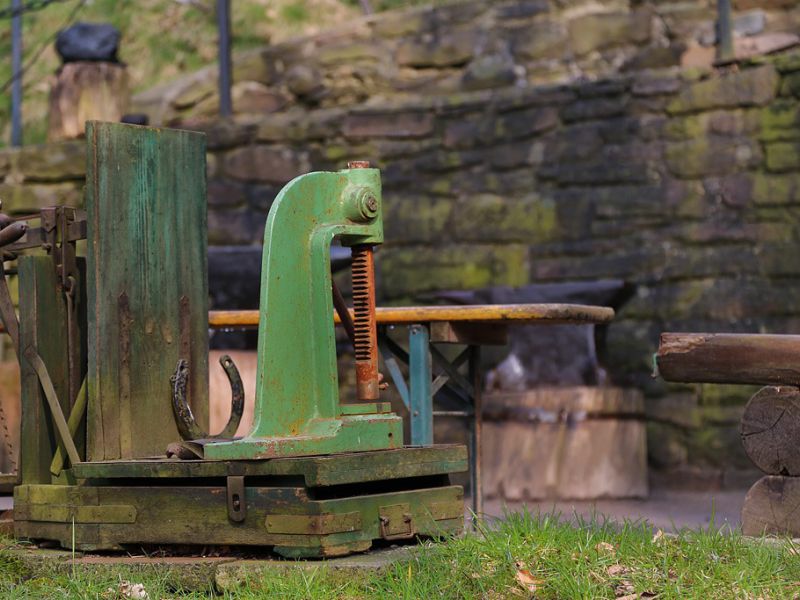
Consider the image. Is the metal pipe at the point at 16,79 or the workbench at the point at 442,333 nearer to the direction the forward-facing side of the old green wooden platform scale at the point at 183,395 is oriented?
the workbench

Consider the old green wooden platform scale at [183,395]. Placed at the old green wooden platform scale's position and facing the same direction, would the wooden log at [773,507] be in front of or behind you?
in front

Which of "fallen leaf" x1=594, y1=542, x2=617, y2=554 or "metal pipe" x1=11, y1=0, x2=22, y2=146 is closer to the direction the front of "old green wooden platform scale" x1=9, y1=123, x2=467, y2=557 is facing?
the fallen leaf

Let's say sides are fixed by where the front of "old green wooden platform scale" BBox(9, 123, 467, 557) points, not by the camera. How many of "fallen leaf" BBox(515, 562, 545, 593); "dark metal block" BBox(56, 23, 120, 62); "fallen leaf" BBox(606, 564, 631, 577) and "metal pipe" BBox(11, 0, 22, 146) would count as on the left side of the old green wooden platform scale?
2

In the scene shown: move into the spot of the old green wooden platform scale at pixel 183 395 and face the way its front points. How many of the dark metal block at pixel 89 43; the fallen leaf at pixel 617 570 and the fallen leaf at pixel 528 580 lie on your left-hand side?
1

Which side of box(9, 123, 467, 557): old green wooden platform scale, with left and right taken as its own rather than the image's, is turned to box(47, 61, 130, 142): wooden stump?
left

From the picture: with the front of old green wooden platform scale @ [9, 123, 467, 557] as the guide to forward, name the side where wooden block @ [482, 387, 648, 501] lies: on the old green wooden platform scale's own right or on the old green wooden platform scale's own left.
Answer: on the old green wooden platform scale's own left

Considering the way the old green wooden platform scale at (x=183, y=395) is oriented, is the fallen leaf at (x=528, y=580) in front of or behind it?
in front

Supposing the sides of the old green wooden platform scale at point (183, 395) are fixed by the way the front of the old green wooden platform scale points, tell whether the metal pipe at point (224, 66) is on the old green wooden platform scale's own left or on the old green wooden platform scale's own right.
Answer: on the old green wooden platform scale's own left

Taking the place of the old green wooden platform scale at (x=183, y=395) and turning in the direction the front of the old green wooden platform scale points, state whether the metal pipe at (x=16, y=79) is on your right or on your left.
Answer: on your left

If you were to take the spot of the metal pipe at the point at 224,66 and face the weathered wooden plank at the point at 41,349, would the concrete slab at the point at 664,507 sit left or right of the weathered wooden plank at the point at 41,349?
left

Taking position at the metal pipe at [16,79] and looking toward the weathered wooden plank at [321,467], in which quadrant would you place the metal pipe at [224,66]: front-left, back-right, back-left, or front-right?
front-left

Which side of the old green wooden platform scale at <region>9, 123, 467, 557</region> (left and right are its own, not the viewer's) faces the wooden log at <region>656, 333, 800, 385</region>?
front

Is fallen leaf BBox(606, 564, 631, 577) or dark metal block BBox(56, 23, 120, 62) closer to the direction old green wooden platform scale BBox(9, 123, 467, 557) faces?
the fallen leaf

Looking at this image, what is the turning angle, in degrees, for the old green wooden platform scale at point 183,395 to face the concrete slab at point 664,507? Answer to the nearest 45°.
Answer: approximately 45° to its left

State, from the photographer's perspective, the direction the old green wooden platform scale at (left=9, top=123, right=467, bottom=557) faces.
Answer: facing to the right of the viewer

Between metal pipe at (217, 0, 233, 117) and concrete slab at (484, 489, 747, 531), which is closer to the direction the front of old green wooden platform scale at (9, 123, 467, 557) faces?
the concrete slab

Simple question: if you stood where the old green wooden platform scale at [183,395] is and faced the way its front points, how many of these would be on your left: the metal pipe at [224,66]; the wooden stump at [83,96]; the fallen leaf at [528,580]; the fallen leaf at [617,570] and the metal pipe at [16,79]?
3

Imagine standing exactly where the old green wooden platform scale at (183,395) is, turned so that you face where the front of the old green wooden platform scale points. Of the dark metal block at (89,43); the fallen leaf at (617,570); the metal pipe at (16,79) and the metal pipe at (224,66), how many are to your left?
3
